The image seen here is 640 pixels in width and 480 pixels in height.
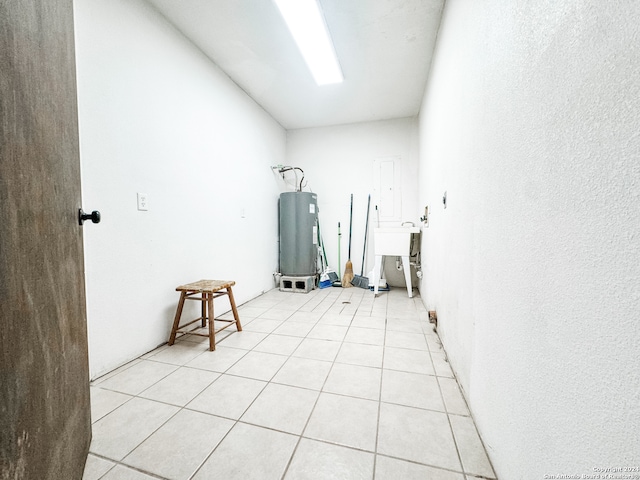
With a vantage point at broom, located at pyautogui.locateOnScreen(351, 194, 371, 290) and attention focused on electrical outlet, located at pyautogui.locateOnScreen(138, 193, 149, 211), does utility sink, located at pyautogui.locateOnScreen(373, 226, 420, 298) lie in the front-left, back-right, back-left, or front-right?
front-left

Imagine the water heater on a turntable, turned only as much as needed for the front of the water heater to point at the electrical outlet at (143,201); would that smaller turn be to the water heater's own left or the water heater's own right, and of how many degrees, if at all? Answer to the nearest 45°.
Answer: approximately 90° to the water heater's own right

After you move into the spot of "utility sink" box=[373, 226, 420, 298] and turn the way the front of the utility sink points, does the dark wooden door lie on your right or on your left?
on your left

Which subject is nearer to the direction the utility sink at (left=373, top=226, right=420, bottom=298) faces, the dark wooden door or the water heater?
the water heater

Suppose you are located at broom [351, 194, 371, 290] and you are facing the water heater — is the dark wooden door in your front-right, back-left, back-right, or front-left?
front-left

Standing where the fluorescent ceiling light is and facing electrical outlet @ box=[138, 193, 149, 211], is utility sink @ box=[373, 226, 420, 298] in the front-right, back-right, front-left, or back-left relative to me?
back-right

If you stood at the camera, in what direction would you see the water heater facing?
facing the viewer and to the right of the viewer

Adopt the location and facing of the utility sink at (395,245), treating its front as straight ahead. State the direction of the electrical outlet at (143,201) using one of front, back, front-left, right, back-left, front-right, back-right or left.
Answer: front-left

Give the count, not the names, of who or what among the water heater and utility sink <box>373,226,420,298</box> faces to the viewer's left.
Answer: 1

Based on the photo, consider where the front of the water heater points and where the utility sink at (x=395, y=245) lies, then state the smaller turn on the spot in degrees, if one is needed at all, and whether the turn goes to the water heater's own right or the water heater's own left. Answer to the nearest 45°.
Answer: approximately 45° to the water heater's own left

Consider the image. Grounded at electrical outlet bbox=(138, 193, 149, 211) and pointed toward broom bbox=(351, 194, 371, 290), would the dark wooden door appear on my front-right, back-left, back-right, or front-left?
back-right

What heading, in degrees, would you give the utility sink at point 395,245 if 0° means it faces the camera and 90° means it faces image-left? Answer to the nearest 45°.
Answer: approximately 90°

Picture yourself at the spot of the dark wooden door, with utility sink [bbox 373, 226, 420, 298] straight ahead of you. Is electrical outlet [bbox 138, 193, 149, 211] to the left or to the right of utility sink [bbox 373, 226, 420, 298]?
left
